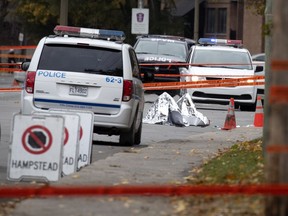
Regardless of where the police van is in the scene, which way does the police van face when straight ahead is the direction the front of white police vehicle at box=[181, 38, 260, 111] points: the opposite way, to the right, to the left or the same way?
the opposite way

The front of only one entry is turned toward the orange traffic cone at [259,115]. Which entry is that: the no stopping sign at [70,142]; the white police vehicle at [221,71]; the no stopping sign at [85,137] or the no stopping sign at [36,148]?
the white police vehicle

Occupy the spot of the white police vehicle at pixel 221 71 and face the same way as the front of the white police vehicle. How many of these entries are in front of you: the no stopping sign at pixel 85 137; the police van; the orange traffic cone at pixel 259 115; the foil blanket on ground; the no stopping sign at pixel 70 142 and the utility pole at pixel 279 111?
6

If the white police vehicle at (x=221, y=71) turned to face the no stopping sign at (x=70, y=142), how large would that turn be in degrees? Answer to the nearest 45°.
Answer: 0° — it already faces it

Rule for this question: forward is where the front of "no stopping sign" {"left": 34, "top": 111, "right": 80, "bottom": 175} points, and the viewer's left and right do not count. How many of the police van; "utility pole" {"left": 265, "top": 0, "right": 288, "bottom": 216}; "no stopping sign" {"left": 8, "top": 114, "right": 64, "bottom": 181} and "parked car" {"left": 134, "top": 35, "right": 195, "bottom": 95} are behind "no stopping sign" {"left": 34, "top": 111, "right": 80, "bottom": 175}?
2

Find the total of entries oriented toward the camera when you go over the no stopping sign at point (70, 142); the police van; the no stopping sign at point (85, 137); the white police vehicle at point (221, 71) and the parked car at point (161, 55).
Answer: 4

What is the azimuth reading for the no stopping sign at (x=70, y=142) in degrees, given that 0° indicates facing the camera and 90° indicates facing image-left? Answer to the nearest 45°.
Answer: approximately 0°

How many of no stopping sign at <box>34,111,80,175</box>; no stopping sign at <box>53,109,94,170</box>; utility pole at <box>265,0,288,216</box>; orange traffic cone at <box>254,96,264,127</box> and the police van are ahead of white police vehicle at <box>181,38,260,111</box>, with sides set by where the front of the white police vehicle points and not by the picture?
5

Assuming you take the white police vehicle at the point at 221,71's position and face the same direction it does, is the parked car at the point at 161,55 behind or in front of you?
behind

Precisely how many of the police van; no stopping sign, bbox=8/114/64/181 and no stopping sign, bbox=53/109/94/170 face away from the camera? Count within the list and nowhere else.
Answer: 1

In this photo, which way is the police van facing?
away from the camera

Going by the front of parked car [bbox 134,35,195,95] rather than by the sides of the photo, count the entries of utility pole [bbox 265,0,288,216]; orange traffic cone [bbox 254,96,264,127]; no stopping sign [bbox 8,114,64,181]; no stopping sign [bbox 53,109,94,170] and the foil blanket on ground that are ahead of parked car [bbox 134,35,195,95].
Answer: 5

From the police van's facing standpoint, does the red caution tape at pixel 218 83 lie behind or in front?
in front
